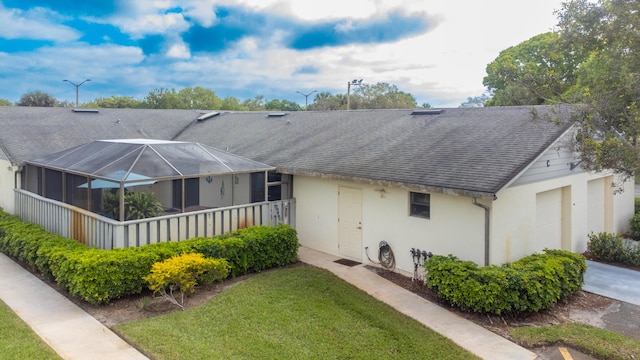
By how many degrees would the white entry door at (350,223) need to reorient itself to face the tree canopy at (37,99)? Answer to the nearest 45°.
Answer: approximately 90° to its right

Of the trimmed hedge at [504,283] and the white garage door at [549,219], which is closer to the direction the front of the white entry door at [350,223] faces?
the trimmed hedge

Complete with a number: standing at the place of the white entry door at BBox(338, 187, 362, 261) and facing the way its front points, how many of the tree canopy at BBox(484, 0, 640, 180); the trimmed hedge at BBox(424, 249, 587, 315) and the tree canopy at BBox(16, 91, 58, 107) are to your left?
2

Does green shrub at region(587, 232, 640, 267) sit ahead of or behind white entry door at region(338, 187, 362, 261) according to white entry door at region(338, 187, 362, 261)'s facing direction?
behind

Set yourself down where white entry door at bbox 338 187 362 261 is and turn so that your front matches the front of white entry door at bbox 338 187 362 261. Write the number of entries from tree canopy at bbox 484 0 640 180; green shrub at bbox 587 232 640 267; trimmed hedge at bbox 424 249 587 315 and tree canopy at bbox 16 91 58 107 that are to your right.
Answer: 1

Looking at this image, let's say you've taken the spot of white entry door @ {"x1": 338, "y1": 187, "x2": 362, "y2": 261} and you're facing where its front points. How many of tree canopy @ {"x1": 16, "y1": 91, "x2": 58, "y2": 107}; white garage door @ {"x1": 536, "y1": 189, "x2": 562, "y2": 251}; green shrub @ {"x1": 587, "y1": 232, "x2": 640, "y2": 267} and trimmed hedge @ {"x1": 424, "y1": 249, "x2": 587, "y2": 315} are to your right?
1

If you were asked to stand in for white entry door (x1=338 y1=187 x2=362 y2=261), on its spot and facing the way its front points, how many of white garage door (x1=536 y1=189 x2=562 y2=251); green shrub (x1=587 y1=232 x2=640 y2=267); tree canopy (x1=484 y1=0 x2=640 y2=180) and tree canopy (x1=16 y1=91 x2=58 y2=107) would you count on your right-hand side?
1

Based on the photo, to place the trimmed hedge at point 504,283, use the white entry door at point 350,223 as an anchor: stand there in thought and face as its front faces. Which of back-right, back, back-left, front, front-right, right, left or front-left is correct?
left

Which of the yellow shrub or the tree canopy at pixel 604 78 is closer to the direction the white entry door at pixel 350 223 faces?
the yellow shrub

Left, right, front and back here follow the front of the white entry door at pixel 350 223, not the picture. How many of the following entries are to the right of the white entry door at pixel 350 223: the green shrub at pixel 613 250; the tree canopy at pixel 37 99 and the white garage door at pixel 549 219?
1

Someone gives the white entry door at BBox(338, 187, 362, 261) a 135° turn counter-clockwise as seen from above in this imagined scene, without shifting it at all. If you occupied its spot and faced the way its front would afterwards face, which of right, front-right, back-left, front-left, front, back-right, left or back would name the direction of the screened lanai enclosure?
back

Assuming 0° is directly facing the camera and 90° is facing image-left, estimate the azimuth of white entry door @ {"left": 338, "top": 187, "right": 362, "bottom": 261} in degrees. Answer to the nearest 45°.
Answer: approximately 45°

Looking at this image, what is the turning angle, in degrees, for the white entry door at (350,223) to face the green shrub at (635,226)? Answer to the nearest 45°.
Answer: approximately 135° to its left
